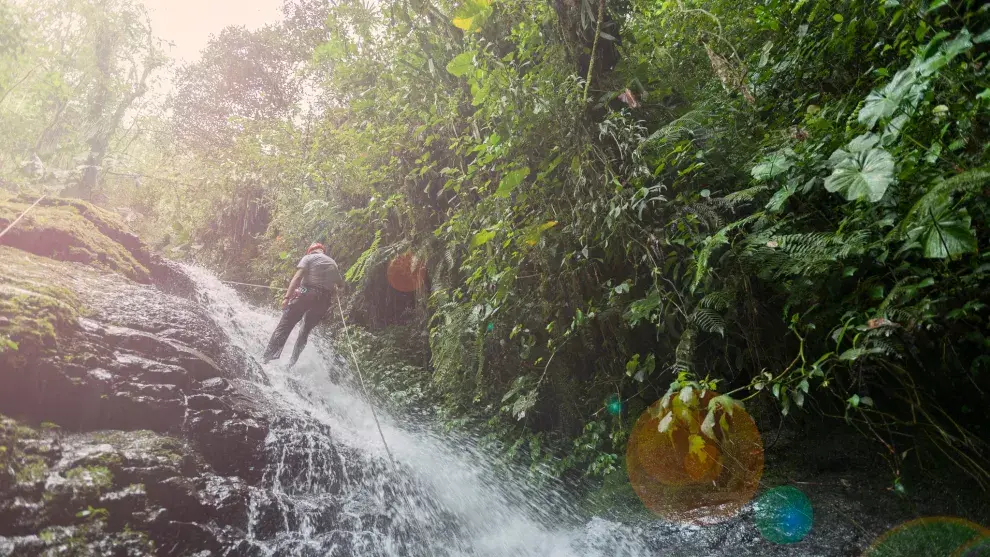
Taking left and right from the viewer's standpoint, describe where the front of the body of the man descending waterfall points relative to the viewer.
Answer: facing away from the viewer and to the left of the viewer

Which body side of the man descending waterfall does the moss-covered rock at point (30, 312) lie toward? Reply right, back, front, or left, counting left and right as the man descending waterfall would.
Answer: left
